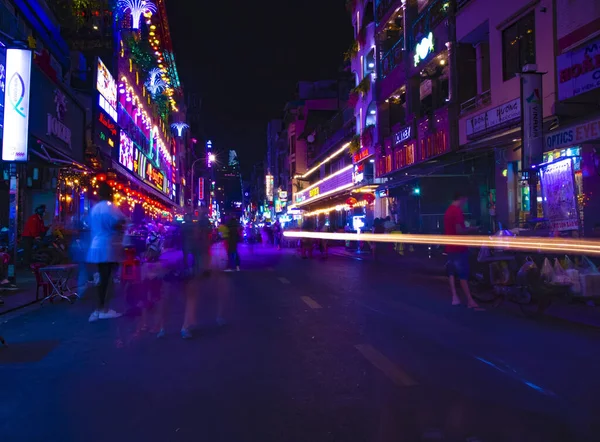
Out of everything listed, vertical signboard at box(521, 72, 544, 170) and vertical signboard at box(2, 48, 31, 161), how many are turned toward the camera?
2

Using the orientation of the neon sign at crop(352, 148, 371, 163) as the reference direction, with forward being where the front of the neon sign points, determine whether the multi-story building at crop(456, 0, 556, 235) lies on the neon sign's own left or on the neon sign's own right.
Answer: on the neon sign's own left

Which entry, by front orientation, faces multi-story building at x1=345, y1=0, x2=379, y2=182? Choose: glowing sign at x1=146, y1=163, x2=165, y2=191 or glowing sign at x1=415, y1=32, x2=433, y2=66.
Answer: glowing sign at x1=146, y1=163, x2=165, y2=191

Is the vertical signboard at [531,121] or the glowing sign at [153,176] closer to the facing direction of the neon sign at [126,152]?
the vertical signboard

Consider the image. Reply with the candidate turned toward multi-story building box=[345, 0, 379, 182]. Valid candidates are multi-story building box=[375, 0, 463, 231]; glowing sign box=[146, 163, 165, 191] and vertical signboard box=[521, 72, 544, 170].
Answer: the glowing sign

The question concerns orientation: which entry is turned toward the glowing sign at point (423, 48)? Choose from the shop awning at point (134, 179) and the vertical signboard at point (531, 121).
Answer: the shop awning

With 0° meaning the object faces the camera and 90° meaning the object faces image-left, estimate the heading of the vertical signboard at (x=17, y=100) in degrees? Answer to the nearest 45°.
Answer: approximately 0°

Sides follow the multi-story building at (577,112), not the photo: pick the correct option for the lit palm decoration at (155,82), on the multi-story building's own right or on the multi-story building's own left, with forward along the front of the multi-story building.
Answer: on the multi-story building's own right

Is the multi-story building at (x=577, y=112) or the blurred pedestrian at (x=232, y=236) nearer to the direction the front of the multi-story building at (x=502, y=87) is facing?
the blurred pedestrian

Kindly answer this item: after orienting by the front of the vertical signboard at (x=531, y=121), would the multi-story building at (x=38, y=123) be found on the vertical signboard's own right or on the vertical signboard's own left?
on the vertical signboard's own right
